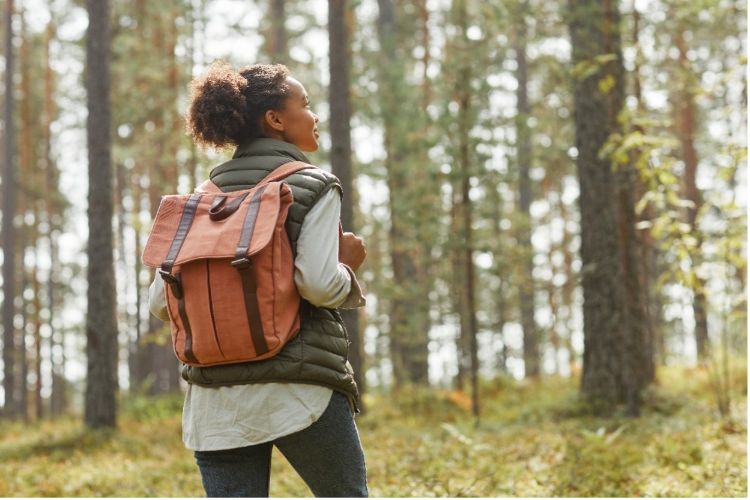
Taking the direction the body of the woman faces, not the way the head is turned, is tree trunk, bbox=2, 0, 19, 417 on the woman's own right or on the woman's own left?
on the woman's own left

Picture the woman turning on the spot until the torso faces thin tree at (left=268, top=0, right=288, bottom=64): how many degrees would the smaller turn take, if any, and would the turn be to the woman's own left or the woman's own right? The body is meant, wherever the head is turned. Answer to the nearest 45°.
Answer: approximately 45° to the woman's own left

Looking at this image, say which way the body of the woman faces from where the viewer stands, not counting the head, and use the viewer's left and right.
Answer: facing away from the viewer and to the right of the viewer

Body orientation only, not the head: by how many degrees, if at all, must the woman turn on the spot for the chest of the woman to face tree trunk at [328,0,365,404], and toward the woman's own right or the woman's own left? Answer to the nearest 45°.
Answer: approximately 45° to the woman's own left

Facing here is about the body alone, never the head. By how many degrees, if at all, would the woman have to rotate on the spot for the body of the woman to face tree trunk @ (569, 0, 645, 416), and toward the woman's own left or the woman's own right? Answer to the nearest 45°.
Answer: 0° — they already face it

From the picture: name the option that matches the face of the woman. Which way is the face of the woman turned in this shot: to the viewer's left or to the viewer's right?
to the viewer's right

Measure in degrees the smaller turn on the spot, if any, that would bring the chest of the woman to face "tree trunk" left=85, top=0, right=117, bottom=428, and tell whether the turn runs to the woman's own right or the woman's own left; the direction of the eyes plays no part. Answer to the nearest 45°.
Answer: approximately 45° to the woman's own left
